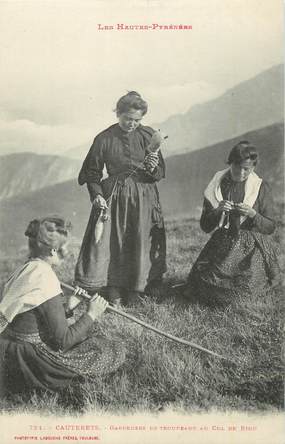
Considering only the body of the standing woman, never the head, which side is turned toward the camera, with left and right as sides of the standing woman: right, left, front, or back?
front

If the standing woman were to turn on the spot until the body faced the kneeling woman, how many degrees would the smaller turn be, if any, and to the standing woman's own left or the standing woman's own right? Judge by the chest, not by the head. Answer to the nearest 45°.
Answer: approximately 90° to the standing woman's own left

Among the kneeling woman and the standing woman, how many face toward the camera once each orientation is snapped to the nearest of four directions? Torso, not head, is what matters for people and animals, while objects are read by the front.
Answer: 2

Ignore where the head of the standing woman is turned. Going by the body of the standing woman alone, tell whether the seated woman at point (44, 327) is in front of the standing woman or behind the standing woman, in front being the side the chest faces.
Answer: in front

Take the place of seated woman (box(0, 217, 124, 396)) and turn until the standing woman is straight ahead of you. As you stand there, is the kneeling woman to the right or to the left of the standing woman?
right

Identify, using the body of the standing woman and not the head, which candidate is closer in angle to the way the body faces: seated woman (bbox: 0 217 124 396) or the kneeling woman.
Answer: the seated woman

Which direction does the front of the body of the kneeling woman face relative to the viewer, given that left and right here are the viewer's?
facing the viewer

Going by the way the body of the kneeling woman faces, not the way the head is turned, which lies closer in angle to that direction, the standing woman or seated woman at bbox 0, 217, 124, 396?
the seated woman

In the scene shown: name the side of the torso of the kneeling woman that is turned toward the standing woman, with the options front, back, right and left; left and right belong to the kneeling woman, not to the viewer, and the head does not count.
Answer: right

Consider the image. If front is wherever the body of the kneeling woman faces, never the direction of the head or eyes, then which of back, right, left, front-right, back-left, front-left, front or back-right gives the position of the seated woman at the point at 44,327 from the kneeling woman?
front-right
